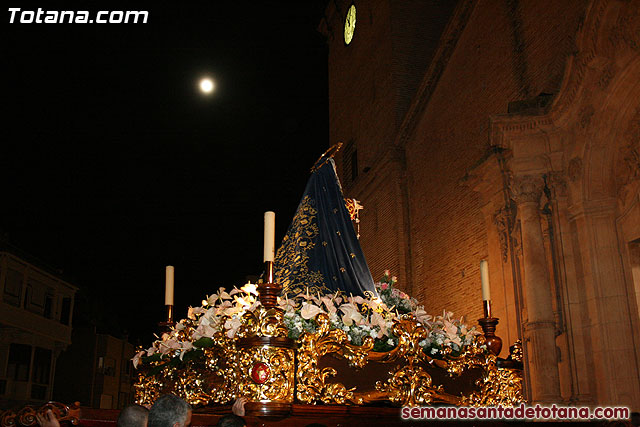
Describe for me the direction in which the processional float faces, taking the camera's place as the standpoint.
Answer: facing away from the viewer and to the right of the viewer

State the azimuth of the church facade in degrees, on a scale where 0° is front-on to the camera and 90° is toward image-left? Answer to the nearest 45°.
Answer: approximately 45°

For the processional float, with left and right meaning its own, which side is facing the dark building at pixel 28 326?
left

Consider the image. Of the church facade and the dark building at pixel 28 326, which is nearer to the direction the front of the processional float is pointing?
the church facade

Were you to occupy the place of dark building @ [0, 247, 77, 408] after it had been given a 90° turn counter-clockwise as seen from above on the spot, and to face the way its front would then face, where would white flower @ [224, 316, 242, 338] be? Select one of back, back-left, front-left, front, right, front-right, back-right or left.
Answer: back-right

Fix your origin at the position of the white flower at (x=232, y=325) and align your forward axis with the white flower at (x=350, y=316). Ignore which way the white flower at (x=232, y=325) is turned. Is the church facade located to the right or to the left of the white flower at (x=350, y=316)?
left

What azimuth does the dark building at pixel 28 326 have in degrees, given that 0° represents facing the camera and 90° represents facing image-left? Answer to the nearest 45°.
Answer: approximately 315°

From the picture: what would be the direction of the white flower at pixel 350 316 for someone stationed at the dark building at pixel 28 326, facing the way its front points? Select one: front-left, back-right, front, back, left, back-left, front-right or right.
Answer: front-right
